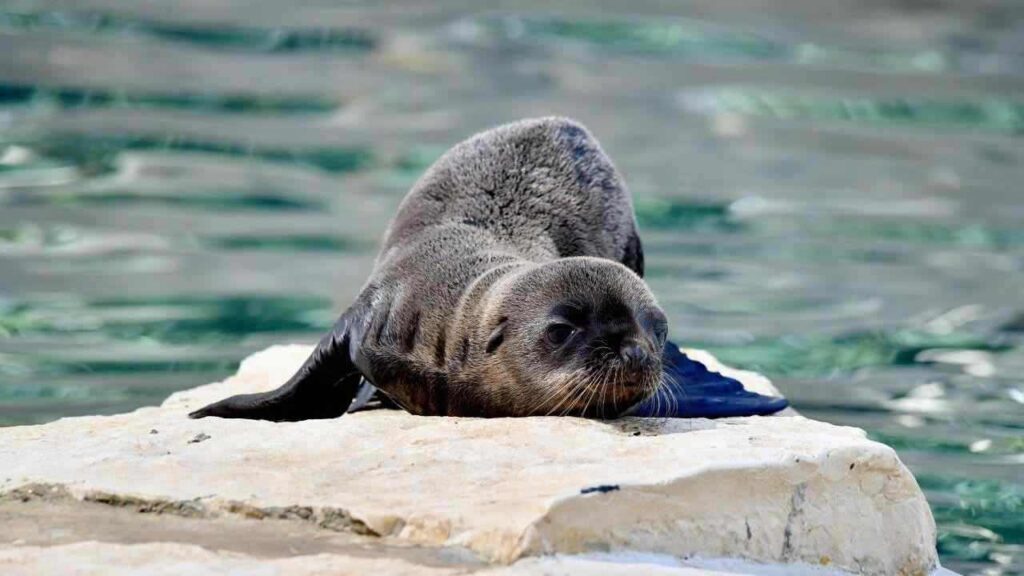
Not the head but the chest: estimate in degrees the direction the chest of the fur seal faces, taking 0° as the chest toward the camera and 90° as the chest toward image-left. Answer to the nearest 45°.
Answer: approximately 315°
